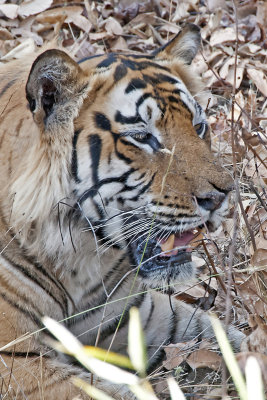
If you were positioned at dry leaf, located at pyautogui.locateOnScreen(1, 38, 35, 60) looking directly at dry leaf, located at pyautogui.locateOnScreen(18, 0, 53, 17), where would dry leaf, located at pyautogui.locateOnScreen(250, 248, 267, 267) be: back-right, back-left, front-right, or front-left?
back-right

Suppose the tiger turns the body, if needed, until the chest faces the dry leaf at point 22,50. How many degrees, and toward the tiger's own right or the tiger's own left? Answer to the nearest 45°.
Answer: approximately 135° to the tiger's own left

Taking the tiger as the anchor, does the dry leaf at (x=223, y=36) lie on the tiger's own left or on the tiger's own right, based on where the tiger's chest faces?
on the tiger's own left

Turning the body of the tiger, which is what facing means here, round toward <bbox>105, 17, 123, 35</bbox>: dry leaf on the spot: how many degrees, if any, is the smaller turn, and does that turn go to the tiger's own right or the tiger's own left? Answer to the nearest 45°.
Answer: approximately 135° to the tiger's own left

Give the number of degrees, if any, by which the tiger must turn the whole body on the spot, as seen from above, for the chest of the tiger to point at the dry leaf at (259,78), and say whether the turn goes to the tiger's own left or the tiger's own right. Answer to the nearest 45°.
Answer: approximately 90° to the tiger's own left

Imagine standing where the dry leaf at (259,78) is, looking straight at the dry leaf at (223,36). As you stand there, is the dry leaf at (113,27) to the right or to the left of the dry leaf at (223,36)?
left

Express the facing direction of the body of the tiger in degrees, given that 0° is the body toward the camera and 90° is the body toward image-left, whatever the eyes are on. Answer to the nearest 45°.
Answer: approximately 315°

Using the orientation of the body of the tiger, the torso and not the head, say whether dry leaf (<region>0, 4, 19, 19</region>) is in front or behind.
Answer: behind
